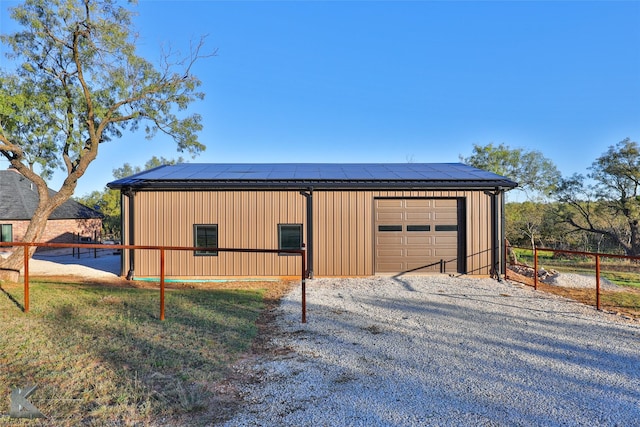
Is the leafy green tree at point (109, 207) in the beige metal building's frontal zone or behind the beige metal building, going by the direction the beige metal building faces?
behind

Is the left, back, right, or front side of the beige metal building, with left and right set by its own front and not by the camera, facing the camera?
front

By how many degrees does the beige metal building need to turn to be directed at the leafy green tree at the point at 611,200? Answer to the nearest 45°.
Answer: approximately 135° to its left

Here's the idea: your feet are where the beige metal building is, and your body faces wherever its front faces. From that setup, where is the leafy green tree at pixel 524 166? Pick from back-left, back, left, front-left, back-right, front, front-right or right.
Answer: back-left
